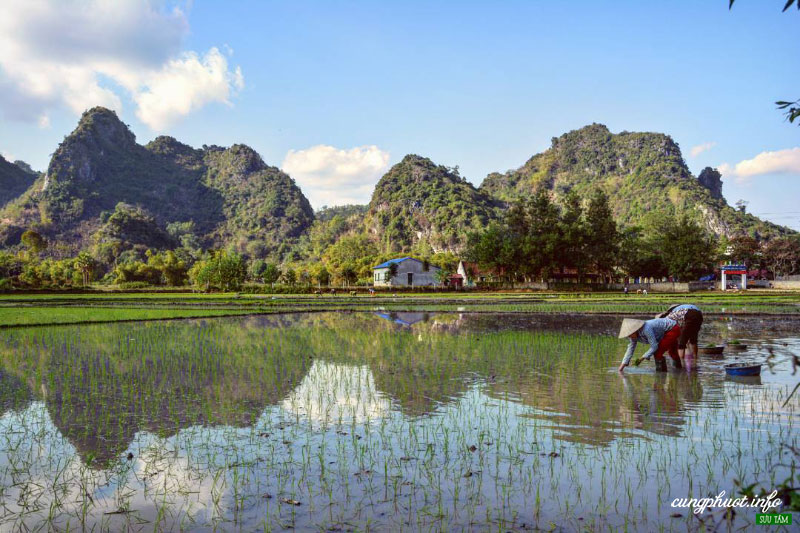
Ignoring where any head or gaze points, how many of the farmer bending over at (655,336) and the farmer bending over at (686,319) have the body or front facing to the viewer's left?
2

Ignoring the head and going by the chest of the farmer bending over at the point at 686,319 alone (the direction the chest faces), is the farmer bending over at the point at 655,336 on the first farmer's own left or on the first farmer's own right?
on the first farmer's own left

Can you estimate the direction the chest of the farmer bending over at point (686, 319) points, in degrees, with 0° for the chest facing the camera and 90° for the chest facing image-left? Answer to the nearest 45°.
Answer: approximately 90°

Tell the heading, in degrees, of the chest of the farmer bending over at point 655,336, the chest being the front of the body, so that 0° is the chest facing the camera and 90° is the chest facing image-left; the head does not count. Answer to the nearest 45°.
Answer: approximately 90°

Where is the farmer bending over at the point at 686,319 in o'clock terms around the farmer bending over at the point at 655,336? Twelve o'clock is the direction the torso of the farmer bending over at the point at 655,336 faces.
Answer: the farmer bending over at the point at 686,319 is roughly at 4 o'clock from the farmer bending over at the point at 655,336.
